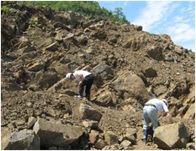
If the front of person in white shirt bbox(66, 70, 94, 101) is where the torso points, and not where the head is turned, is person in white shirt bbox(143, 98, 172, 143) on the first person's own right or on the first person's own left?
on the first person's own left

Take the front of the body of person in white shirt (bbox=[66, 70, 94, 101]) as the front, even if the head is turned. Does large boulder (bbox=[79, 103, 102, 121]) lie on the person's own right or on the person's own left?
on the person's own left

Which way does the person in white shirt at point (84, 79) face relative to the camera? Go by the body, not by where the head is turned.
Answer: to the viewer's left

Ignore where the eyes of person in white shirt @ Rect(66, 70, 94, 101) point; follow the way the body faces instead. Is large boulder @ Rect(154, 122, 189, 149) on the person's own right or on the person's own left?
on the person's own left
